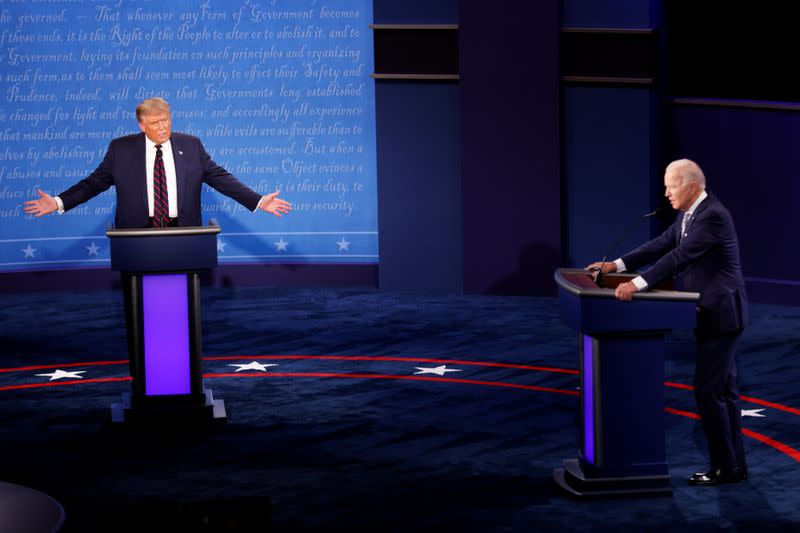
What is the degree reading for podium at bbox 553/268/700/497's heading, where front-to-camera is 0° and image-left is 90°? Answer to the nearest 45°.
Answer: approximately 90°

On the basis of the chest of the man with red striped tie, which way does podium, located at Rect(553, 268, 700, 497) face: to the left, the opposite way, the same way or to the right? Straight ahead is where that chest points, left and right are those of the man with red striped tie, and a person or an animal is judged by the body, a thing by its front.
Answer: to the right

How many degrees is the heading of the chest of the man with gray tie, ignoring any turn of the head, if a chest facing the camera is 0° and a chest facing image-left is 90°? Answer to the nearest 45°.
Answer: approximately 90°

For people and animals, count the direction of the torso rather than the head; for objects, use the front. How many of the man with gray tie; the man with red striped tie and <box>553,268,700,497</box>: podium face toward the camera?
1

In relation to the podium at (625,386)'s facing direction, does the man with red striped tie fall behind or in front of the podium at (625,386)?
in front

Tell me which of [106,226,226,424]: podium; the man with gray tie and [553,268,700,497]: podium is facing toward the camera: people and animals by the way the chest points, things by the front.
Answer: [106,226,226,424]: podium

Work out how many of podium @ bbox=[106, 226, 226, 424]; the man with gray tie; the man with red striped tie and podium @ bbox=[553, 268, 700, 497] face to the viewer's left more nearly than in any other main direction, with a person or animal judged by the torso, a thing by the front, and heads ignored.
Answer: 2

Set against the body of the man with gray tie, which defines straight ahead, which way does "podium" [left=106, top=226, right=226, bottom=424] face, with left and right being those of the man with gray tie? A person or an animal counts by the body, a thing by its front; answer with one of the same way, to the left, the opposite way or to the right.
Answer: to the left

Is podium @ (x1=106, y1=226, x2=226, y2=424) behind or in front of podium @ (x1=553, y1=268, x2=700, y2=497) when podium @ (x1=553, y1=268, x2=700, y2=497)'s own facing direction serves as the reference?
in front

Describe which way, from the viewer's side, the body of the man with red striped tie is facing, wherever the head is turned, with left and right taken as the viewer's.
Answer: facing the viewer

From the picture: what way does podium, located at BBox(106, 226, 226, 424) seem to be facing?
toward the camera

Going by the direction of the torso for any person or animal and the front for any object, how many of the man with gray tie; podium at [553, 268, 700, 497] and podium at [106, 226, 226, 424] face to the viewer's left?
2
